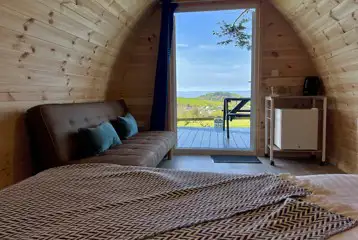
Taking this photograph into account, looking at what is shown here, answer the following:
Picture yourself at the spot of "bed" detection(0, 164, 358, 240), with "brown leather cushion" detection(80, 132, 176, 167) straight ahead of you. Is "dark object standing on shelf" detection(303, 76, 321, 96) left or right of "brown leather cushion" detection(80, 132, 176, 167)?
right

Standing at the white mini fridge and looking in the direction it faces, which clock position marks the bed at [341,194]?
The bed is roughly at 12 o'clock from the white mini fridge.

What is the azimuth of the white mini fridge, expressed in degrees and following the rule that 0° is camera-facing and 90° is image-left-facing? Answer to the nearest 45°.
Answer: approximately 0°

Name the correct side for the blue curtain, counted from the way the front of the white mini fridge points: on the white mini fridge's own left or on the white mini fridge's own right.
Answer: on the white mini fridge's own right

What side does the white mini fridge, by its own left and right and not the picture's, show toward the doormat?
right

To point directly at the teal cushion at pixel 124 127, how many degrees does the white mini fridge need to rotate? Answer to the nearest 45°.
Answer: approximately 45° to its right
